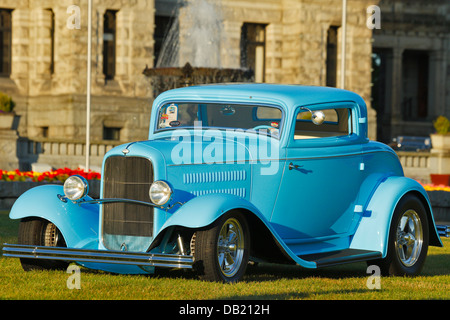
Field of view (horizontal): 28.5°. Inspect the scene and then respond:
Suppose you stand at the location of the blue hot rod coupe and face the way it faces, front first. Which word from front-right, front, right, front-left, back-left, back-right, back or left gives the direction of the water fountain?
back-right

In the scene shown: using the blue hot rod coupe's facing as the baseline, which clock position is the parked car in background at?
The parked car in background is roughly at 5 o'clock from the blue hot rod coupe.

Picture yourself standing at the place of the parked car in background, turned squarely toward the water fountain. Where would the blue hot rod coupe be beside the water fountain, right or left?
left
